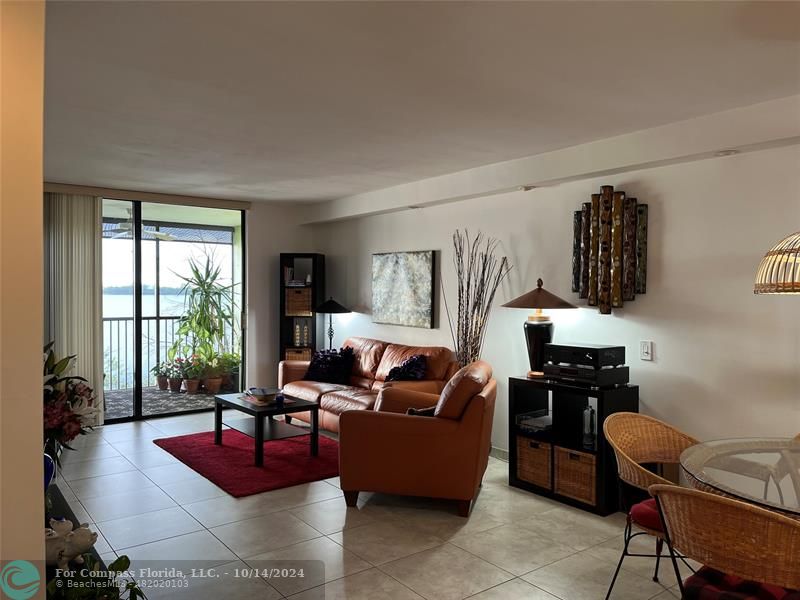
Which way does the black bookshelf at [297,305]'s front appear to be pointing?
toward the camera

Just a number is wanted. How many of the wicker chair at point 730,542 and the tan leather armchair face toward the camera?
0

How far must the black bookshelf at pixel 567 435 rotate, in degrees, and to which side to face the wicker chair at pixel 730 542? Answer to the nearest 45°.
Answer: approximately 45° to its left

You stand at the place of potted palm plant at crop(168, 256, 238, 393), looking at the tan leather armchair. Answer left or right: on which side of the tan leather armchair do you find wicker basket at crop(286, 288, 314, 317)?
left

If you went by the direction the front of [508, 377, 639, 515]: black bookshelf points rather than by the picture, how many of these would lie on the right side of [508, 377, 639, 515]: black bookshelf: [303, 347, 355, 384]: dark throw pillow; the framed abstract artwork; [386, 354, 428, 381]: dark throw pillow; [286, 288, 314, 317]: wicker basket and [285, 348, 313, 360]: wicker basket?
5

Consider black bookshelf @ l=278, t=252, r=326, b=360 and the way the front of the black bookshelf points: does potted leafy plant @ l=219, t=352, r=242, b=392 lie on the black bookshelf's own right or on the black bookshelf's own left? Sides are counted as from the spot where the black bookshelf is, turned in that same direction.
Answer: on the black bookshelf's own right

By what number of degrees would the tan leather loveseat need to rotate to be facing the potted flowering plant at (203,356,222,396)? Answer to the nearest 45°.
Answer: approximately 90° to its right

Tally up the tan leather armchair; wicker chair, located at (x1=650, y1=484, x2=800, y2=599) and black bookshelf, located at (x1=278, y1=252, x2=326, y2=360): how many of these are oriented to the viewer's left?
1

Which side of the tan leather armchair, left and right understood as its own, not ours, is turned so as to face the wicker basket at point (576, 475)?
back

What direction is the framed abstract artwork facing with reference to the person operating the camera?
facing the viewer and to the left of the viewer

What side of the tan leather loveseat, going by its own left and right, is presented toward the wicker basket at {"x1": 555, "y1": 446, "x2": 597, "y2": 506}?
left

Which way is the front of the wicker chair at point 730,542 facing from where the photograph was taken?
facing away from the viewer and to the right of the viewer

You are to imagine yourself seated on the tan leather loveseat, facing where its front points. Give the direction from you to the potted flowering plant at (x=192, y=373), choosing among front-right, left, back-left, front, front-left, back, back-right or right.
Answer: right

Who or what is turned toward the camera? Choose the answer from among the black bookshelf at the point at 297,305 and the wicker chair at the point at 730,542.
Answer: the black bookshelf

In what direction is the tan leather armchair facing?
to the viewer's left

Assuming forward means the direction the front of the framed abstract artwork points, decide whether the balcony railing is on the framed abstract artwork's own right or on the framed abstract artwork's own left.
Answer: on the framed abstract artwork's own right

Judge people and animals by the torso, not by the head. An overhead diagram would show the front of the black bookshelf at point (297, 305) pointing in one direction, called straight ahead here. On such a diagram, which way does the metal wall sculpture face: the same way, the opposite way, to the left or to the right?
to the right

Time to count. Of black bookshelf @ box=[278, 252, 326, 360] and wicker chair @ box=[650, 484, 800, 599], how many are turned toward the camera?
1

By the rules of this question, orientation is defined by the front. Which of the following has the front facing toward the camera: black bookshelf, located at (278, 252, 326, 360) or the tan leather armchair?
the black bookshelf

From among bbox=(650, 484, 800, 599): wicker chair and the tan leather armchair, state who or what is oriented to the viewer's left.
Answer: the tan leather armchair

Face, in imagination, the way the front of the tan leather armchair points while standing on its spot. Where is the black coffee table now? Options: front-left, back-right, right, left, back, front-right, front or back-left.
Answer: front-right
